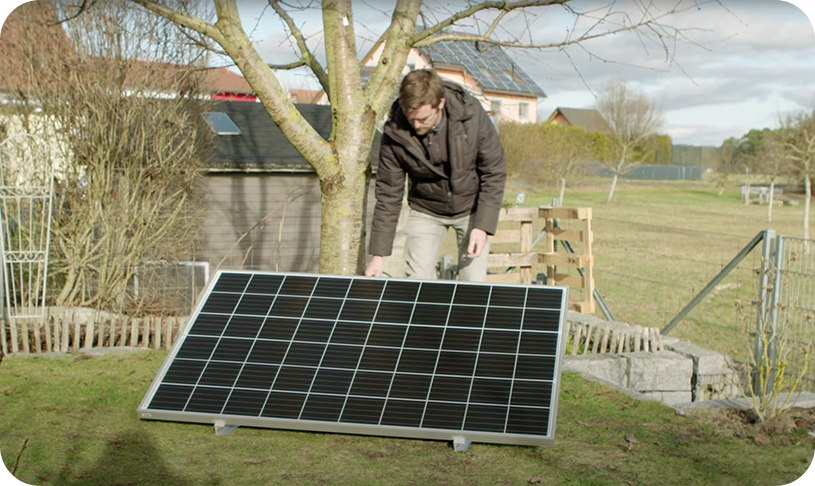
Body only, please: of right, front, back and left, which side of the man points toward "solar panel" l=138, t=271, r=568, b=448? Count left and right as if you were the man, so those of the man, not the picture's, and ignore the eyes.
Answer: front

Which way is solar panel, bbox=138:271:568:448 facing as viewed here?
toward the camera

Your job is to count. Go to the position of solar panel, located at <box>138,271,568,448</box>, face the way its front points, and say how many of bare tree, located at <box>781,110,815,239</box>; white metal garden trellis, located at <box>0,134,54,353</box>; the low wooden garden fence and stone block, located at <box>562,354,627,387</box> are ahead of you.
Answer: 0

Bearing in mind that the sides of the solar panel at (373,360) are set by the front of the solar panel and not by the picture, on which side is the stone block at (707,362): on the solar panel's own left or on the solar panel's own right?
on the solar panel's own left

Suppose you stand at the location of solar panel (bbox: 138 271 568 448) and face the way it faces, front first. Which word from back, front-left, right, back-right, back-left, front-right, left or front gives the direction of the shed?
back

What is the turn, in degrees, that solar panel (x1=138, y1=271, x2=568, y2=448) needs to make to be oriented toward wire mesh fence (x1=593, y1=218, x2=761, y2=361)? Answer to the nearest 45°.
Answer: approximately 135° to its left

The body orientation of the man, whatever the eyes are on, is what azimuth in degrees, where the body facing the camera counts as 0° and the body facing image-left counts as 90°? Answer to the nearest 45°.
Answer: approximately 0°

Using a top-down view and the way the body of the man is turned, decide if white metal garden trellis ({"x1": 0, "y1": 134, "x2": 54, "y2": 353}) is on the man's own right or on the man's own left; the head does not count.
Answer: on the man's own right

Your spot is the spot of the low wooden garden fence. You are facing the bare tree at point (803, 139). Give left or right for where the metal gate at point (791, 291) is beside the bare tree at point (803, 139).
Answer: right

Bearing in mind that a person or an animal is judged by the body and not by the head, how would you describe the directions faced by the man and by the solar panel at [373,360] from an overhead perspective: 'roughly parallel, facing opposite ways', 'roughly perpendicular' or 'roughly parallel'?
roughly parallel

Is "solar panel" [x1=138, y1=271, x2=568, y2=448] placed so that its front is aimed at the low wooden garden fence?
no

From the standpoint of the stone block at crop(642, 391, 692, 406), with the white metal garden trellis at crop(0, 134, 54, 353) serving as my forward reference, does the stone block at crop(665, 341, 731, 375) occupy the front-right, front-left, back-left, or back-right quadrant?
back-right

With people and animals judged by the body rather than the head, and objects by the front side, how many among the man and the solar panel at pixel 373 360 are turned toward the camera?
2

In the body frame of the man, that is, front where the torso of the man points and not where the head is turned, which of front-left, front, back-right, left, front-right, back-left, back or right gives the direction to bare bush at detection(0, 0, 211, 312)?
back-right

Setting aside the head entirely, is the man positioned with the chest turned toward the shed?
no
